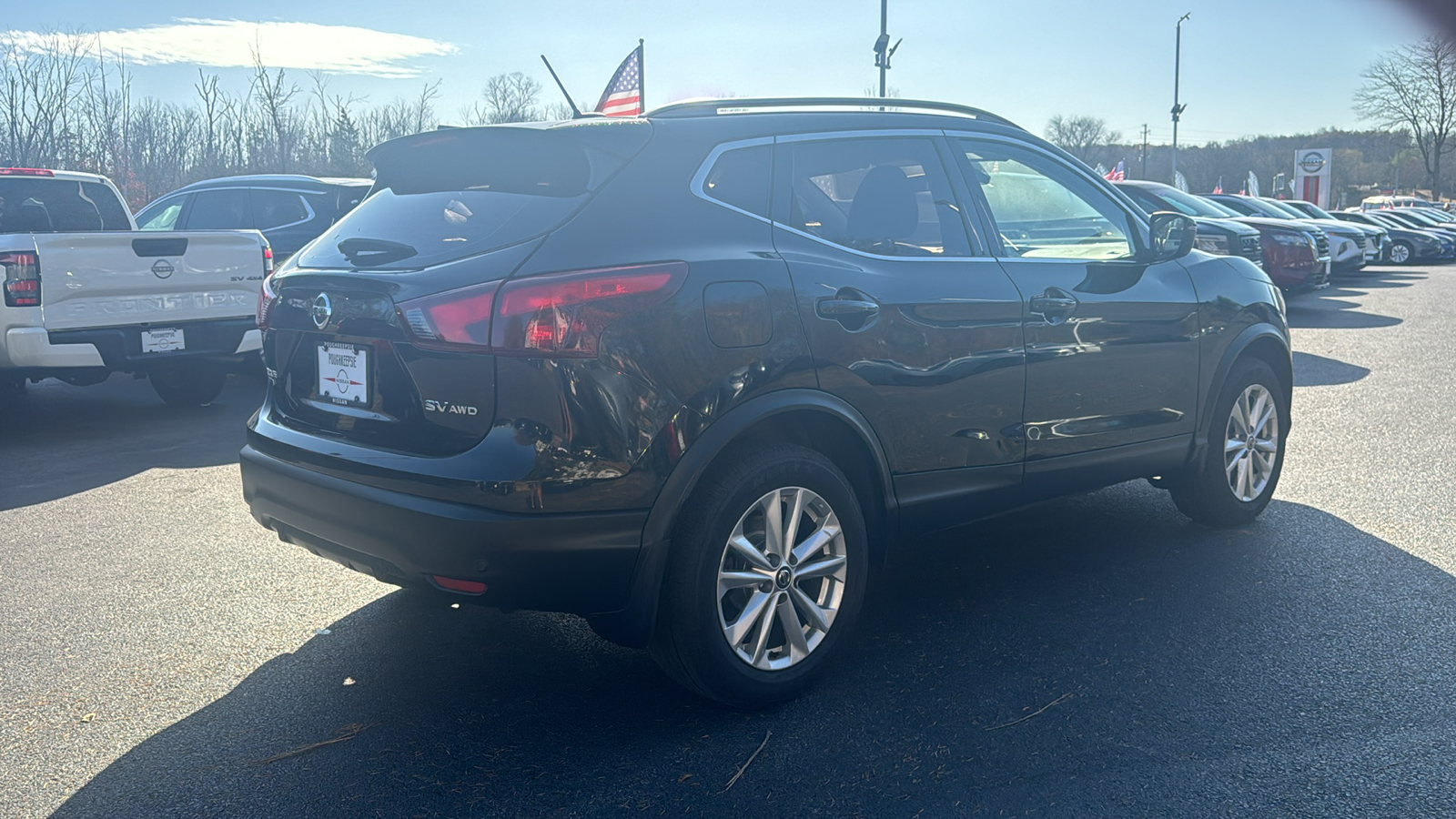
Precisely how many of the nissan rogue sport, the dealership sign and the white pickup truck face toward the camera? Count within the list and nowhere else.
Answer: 1

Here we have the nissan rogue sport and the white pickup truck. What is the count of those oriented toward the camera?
0

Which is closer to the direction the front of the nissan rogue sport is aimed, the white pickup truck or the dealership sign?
the dealership sign

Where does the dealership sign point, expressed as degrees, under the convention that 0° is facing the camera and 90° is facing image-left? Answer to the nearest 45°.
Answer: approximately 0°

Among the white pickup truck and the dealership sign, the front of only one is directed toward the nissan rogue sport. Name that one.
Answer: the dealership sign

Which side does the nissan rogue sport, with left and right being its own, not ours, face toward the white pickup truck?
left

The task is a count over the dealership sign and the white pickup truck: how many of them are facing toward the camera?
1

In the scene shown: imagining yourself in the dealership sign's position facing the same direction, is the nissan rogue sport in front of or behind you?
in front

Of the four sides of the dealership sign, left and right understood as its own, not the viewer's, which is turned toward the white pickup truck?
front

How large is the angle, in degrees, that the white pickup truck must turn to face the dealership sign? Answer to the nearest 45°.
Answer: approximately 90° to its right

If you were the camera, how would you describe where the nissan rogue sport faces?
facing away from the viewer and to the right of the viewer

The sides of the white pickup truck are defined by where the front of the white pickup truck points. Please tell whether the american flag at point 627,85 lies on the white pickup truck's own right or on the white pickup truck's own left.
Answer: on the white pickup truck's own right

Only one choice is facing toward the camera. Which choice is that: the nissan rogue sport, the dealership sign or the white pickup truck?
the dealership sign

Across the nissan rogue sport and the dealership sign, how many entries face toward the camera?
1

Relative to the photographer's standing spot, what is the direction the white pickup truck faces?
facing away from the viewer and to the left of the viewer
